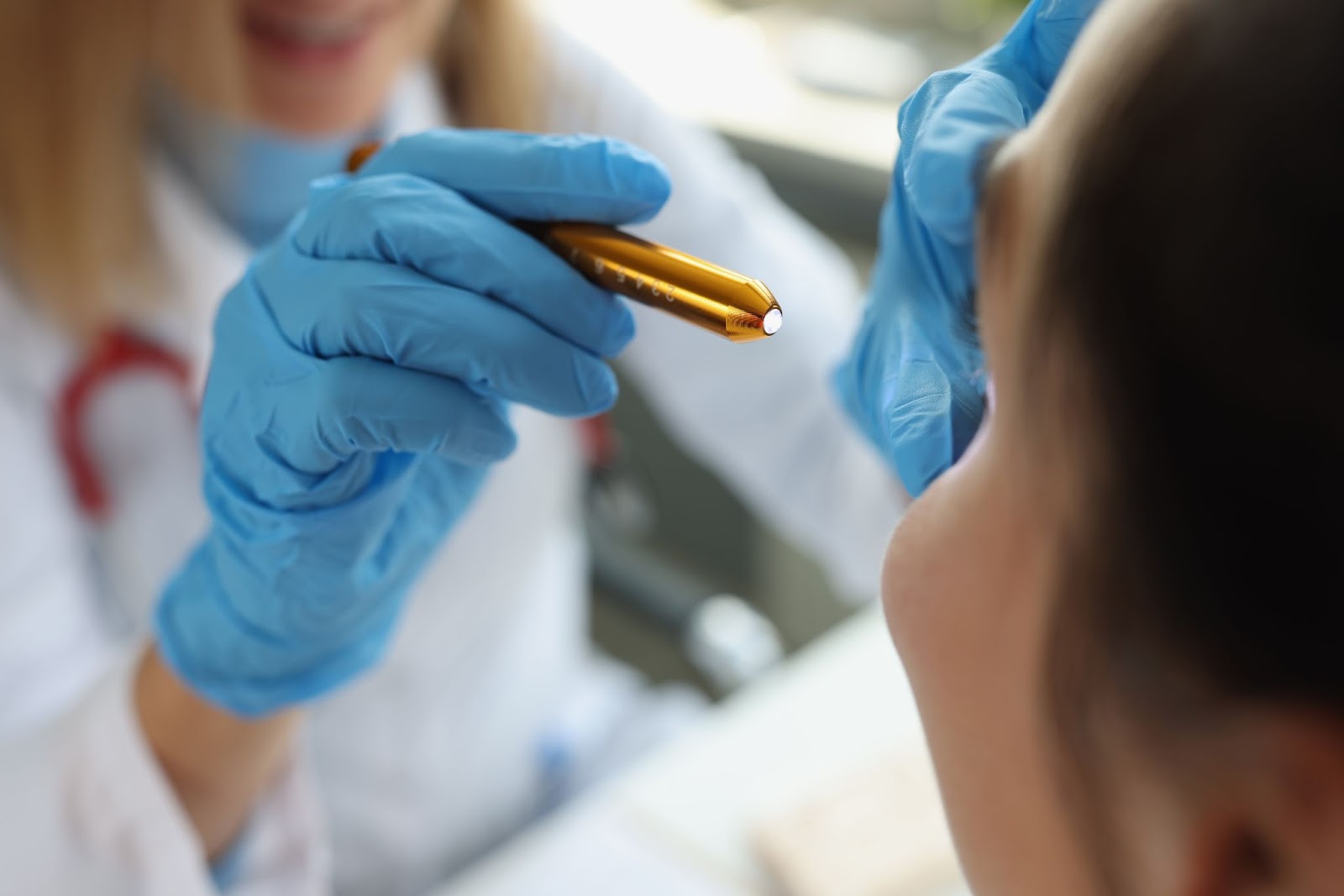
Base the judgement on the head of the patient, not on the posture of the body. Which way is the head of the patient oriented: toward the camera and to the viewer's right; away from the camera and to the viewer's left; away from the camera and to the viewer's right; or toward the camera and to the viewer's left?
away from the camera and to the viewer's left

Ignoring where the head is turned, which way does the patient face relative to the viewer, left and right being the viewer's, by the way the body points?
facing away from the viewer and to the left of the viewer
